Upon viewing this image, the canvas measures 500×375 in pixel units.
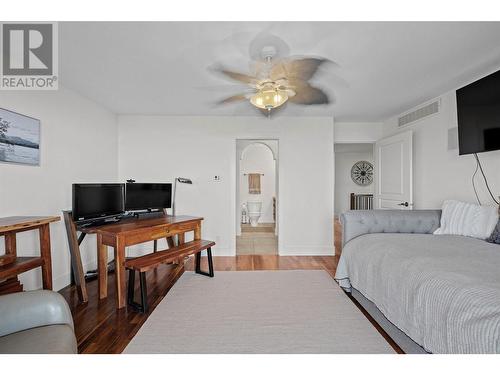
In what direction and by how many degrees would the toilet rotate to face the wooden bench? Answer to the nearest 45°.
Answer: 0° — it already faces it

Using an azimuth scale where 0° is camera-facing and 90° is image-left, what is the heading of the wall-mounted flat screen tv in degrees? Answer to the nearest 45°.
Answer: approximately 45°

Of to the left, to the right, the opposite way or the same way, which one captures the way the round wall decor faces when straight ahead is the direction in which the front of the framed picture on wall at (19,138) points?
to the right

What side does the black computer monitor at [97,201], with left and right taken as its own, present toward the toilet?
left

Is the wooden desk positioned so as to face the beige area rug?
yes

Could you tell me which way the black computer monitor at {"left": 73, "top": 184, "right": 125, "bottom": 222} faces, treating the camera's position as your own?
facing the viewer and to the right of the viewer

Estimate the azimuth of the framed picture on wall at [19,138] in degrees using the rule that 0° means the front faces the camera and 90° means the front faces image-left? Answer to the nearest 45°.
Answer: approximately 315°

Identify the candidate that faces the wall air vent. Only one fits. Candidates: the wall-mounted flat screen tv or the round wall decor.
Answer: the round wall decor

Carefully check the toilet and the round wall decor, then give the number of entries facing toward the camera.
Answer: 2

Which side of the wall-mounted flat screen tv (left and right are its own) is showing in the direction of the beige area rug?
front

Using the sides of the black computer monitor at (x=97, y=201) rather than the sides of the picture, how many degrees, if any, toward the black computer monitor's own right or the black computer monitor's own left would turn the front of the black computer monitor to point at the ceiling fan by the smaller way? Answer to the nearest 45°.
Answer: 0° — it already faces it

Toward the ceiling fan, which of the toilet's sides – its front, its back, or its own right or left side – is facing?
front

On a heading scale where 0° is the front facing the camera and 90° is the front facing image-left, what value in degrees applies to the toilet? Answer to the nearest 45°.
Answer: approximately 0°

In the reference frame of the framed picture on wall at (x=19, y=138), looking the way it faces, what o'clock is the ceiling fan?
The ceiling fan is roughly at 12 o'clock from the framed picture on wall.

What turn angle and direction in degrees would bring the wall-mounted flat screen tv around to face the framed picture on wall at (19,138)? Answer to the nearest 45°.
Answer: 0° — it already faces it

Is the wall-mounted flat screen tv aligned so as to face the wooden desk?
yes

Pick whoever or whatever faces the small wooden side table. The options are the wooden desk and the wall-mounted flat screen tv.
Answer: the wall-mounted flat screen tv

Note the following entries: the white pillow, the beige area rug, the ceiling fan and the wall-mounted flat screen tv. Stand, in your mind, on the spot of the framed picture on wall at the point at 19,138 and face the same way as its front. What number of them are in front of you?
4
